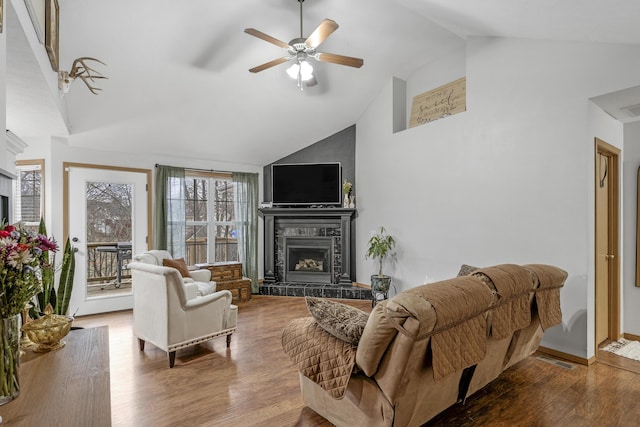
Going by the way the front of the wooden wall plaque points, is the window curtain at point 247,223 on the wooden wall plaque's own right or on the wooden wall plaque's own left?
on the wooden wall plaque's own right

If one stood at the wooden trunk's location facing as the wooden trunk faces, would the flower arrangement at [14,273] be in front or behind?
in front

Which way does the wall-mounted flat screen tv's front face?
toward the camera

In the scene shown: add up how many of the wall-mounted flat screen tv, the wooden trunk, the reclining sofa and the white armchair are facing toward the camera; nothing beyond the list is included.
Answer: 2

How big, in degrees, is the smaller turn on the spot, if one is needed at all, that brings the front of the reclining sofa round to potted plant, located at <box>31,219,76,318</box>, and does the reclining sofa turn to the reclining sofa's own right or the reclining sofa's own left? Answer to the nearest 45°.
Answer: approximately 45° to the reclining sofa's own left

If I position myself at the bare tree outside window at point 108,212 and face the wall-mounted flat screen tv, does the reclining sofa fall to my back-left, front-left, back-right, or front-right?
front-right

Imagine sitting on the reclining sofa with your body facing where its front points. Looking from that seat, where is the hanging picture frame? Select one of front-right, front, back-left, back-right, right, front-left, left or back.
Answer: front-left

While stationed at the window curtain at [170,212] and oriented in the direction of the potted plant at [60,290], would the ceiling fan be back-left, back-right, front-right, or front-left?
front-left

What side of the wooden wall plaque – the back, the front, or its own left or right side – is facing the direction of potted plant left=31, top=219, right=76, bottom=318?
front

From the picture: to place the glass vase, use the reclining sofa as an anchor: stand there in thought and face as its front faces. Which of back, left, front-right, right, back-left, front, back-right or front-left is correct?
left

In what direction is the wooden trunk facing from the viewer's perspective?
toward the camera

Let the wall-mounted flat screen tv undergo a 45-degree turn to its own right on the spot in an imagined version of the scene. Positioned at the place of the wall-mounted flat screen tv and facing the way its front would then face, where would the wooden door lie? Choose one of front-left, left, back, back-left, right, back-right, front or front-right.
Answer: left

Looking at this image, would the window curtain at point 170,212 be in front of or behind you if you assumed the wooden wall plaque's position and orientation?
in front
